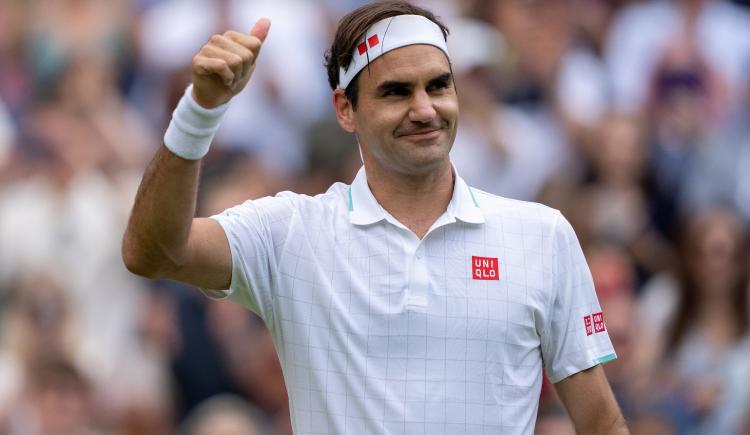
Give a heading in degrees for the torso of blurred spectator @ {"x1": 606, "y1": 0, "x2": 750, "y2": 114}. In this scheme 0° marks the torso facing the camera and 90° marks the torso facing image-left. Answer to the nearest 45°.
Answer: approximately 0°

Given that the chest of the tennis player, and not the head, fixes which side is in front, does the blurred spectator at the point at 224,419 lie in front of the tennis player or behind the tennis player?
behind

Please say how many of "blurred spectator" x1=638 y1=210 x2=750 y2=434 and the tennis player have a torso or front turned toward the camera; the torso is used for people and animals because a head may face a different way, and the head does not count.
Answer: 2

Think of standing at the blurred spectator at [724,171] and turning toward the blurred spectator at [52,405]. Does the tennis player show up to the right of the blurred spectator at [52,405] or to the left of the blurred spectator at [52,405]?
left
